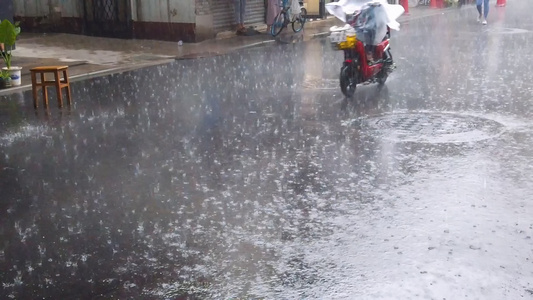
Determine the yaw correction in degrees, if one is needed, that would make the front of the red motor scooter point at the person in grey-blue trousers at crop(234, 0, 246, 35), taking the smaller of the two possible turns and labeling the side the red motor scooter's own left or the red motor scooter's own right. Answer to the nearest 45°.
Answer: approximately 135° to the red motor scooter's own right

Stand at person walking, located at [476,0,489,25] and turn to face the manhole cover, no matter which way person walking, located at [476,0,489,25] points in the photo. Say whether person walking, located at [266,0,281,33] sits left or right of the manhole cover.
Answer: right

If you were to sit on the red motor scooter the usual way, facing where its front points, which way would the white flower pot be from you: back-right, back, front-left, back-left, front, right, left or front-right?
front-right

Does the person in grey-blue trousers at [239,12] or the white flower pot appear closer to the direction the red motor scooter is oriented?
the white flower pot

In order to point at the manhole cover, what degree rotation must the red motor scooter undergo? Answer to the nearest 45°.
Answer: approximately 45° to its left

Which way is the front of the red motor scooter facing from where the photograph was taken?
facing the viewer and to the left of the viewer

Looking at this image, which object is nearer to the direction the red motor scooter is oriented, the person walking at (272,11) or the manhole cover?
the manhole cover

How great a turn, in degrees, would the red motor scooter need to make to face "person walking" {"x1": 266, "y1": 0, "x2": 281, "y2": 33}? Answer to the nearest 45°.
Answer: approximately 135° to its right

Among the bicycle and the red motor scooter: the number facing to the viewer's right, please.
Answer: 0

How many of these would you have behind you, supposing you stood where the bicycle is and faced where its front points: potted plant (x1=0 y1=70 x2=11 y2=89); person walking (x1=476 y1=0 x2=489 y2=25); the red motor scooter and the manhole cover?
1

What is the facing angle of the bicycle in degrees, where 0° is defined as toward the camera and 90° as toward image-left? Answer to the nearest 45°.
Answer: approximately 45°

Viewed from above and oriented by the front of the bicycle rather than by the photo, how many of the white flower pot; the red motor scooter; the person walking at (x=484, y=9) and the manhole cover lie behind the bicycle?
1

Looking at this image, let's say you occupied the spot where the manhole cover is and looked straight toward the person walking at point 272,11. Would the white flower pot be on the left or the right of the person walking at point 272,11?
left

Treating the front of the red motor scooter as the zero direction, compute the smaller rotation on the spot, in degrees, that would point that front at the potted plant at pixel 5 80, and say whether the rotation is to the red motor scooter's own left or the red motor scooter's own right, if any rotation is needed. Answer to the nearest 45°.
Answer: approximately 45° to the red motor scooter's own right
